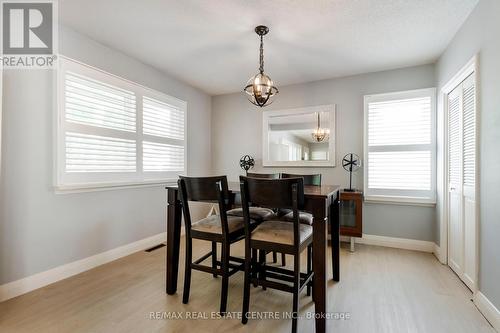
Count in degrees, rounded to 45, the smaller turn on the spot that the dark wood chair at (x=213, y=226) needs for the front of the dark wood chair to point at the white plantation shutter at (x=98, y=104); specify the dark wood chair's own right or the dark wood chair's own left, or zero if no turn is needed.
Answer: approximately 90° to the dark wood chair's own left

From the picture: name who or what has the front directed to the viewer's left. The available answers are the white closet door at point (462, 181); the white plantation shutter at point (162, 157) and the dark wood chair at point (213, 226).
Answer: the white closet door

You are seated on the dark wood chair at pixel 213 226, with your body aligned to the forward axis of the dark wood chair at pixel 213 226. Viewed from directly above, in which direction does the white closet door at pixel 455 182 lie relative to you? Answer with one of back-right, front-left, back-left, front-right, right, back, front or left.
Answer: front-right

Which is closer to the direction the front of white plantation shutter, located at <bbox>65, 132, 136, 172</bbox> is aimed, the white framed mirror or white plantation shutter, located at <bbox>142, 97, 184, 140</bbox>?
the white framed mirror

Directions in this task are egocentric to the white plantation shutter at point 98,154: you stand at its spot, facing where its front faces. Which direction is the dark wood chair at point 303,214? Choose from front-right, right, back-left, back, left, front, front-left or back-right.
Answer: front

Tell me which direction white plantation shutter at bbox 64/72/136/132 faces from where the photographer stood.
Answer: facing the viewer and to the right of the viewer

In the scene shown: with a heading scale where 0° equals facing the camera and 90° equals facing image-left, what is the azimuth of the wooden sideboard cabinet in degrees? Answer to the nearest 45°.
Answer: approximately 0°

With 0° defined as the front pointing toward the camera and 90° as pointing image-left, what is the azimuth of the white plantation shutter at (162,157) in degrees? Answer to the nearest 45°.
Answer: approximately 315°

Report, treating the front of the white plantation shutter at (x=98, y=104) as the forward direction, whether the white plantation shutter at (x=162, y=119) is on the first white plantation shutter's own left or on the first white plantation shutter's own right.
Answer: on the first white plantation shutter's own left

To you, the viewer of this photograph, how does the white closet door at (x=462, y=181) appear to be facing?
facing to the left of the viewer

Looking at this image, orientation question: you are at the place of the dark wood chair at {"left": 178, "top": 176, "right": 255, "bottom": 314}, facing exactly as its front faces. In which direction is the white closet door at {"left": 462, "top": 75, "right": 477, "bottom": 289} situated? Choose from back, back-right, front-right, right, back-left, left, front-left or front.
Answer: front-right

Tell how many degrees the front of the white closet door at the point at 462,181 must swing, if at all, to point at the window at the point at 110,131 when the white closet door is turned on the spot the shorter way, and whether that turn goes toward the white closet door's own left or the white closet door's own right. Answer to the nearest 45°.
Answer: approximately 45° to the white closet door's own left

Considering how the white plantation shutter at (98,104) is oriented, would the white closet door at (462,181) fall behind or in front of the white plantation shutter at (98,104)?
in front

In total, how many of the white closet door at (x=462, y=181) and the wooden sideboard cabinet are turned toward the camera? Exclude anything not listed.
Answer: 1

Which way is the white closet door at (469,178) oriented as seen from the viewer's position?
to the viewer's left

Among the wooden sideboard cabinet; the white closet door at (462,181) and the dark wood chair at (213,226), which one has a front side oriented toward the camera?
the wooden sideboard cabinet

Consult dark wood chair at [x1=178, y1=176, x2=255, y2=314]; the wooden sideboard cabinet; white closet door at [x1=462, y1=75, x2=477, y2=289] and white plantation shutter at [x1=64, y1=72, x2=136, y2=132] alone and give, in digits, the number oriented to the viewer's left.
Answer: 1
